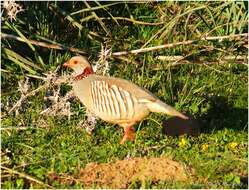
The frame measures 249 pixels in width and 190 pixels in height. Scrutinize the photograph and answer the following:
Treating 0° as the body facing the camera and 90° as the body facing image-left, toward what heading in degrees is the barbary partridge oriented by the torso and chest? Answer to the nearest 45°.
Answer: approximately 90°

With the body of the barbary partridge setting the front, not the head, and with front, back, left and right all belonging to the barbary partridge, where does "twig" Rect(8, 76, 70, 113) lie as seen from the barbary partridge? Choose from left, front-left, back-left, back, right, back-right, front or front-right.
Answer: front-right
